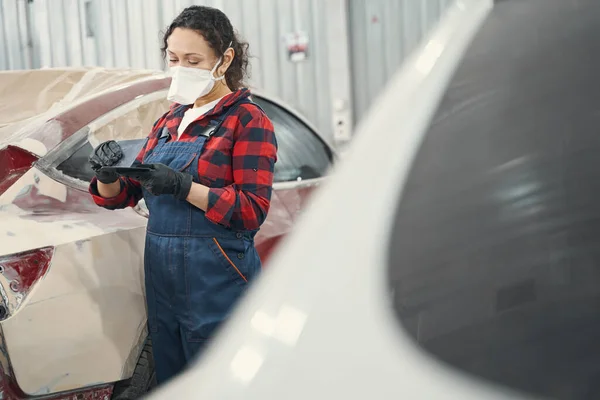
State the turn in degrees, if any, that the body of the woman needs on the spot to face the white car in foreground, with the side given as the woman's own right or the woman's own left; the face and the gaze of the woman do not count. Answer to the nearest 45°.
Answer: approximately 45° to the woman's own left

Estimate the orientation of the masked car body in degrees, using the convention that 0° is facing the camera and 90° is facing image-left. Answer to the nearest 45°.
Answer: approximately 225°

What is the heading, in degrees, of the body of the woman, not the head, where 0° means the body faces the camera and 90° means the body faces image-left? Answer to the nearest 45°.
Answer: approximately 45°
